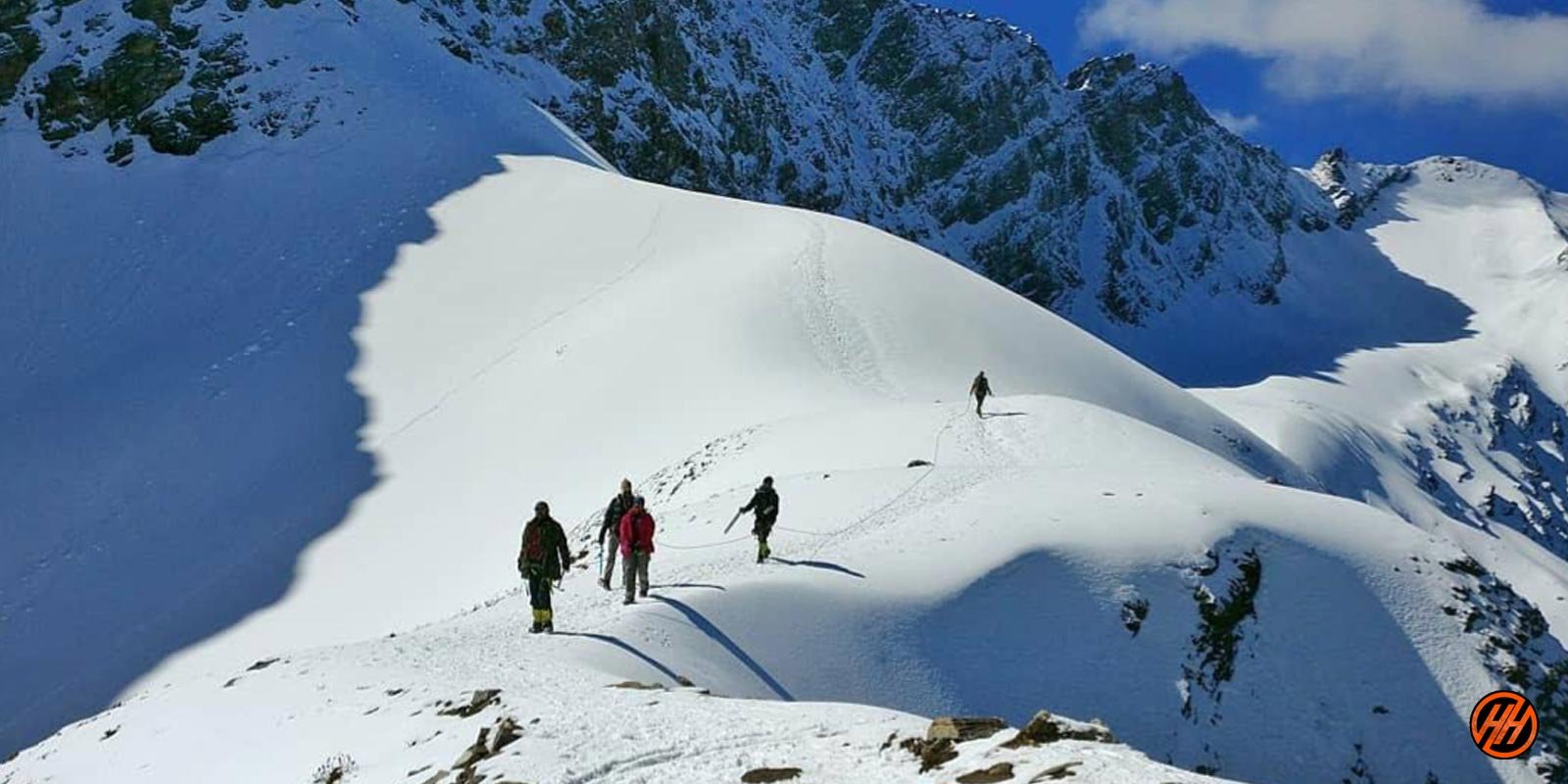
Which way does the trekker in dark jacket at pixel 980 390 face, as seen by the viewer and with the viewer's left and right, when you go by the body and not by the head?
facing away from the viewer

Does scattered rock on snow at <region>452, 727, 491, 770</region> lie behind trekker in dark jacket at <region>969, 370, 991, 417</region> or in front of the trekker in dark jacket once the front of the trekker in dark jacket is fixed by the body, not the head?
behind

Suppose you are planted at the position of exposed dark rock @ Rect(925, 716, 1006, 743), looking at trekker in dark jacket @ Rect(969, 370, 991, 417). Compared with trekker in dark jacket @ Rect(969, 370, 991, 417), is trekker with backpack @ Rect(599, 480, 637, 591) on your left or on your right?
left

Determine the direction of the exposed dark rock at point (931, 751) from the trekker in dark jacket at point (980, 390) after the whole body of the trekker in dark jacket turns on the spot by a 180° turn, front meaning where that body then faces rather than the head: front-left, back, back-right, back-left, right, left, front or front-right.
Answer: front

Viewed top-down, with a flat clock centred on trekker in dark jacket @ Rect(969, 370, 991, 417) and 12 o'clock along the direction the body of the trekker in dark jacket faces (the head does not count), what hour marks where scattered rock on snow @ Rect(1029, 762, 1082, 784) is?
The scattered rock on snow is roughly at 6 o'clock from the trekker in dark jacket.

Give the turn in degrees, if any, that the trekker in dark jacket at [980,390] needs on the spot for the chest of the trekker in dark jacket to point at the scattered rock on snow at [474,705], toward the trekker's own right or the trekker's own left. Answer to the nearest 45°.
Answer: approximately 180°

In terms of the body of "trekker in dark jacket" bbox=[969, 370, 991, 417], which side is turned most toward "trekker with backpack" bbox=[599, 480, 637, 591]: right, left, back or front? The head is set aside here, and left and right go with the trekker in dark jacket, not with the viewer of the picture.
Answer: back

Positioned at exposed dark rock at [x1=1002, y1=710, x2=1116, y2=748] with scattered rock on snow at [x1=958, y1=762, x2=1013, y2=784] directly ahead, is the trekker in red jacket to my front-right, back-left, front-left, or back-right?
back-right

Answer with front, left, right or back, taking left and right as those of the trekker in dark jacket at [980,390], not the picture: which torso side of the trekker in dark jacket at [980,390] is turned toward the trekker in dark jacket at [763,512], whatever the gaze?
back

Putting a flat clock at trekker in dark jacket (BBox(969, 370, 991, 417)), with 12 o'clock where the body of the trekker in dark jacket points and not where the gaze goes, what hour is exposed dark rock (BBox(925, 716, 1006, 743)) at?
The exposed dark rock is roughly at 6 o'clock from the trekker in dark jacket.

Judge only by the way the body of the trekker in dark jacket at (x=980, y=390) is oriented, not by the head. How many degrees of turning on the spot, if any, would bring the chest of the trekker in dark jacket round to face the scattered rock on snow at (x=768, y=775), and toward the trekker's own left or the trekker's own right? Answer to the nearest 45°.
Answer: approximately 180°

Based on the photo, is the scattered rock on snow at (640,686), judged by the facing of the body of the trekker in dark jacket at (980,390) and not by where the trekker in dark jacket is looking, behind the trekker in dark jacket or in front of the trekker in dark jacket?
behind
